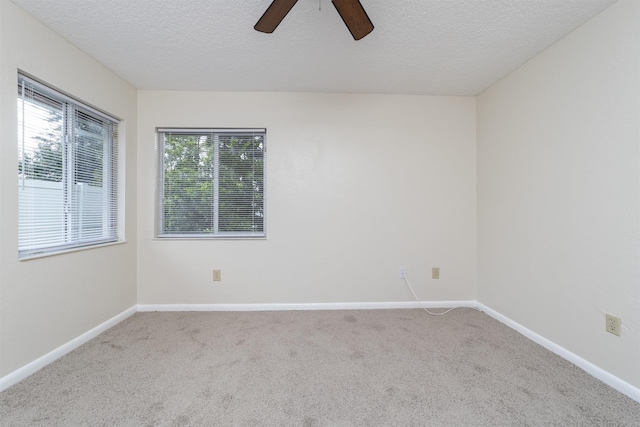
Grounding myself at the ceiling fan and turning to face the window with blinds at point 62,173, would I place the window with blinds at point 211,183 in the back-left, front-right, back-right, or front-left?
front-right

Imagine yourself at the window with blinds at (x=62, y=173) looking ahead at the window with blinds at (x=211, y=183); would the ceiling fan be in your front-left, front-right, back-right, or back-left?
front-right

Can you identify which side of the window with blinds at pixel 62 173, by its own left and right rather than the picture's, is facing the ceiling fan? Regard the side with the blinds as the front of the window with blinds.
front

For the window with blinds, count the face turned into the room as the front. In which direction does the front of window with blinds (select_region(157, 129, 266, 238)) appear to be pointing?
toward the camera

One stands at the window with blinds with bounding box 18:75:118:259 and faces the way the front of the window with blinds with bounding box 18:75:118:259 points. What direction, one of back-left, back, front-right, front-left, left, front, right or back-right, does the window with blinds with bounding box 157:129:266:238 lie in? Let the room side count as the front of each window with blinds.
front-left

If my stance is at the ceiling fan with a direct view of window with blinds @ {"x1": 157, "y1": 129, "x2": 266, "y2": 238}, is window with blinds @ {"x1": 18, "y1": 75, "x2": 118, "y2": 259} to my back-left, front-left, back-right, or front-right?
front-left

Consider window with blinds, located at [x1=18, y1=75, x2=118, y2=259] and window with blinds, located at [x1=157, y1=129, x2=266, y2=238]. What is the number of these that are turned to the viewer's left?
0

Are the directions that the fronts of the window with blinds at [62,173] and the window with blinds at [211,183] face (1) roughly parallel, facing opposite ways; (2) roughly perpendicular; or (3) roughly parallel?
roughly perpendicular

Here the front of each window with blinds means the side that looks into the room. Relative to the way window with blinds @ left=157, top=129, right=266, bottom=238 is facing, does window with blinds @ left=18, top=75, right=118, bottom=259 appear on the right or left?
on its right

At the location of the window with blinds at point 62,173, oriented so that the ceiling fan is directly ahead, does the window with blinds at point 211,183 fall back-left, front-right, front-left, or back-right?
front-left

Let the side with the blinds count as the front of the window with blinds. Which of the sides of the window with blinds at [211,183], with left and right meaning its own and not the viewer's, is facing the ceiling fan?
front

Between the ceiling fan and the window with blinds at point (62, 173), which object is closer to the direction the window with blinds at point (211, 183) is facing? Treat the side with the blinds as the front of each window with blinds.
the ceiling fan
